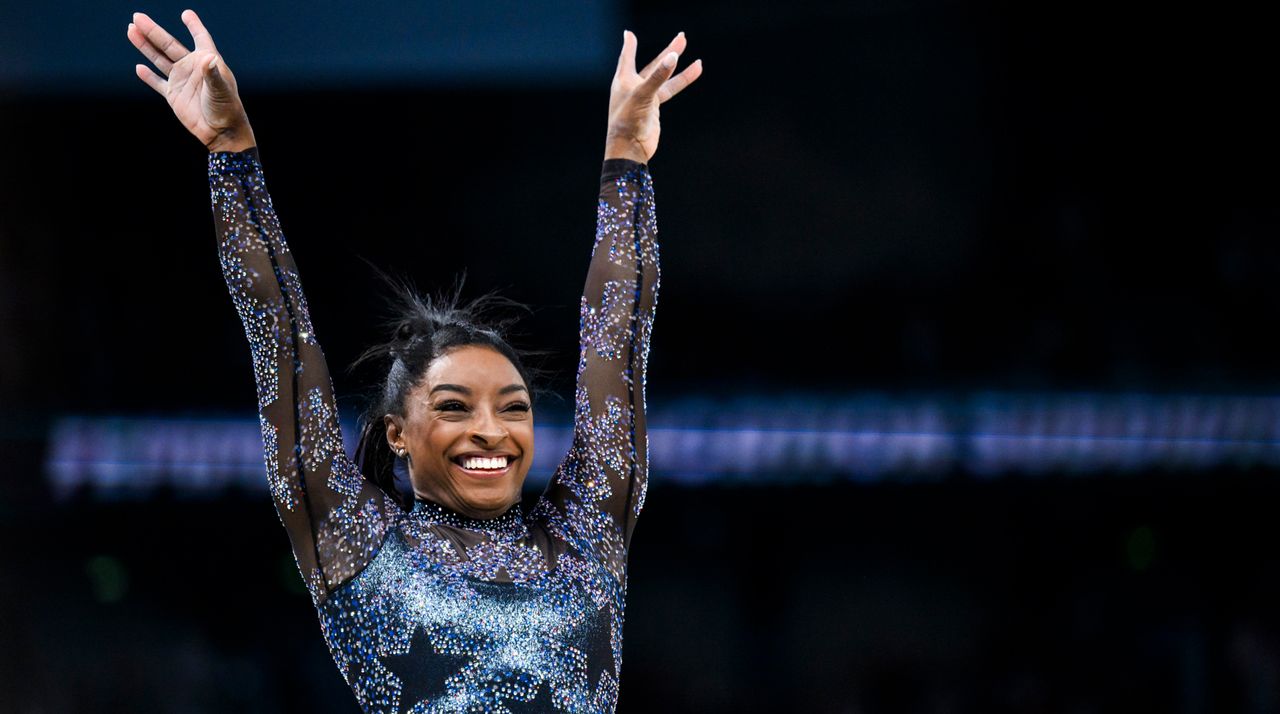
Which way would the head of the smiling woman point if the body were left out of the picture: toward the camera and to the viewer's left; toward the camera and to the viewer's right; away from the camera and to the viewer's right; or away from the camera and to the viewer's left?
toward the camera and to the viewer's right

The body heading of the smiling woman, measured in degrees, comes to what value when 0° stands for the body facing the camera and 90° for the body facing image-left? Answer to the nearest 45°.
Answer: approximately 315°
